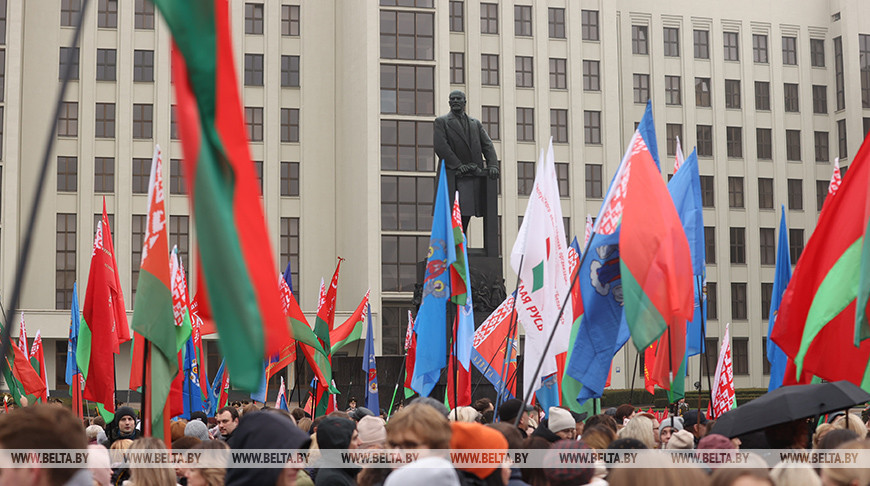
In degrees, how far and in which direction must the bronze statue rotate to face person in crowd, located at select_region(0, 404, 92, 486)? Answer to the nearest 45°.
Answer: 0° — it already faces them

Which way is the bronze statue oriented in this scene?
toward the camera

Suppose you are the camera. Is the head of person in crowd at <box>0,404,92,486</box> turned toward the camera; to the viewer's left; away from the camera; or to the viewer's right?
away from the camera

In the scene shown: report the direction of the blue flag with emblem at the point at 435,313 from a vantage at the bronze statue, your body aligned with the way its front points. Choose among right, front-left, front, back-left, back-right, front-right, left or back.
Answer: front

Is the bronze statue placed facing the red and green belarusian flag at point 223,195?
yes

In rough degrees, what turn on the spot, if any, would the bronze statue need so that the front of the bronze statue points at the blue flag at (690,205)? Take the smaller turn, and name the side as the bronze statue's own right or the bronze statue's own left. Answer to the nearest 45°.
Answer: approximately 45° to the bronze statue's own left

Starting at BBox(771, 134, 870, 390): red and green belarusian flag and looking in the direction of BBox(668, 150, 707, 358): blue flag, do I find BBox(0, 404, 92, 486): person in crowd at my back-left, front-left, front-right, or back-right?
back-left

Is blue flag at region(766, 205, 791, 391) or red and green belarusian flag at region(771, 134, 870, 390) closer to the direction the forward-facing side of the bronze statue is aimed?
the red and green belarusian flag

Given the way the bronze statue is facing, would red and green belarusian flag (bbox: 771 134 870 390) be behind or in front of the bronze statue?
in front

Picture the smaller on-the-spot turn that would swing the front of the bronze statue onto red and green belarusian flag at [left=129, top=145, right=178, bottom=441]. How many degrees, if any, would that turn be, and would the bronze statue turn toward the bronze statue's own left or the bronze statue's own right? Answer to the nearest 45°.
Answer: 0° — it already faces it

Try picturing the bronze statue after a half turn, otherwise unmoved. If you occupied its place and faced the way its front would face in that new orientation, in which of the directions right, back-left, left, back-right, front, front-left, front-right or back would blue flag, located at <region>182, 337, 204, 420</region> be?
back
